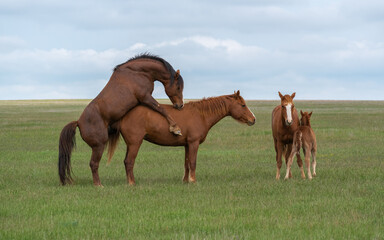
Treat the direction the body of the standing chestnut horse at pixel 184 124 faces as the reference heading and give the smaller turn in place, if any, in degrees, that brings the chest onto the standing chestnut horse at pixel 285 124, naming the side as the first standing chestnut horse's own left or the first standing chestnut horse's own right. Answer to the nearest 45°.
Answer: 0° — it already faces it

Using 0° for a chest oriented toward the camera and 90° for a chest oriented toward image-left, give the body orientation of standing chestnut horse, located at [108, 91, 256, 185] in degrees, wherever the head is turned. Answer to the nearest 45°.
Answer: approximately 270°
